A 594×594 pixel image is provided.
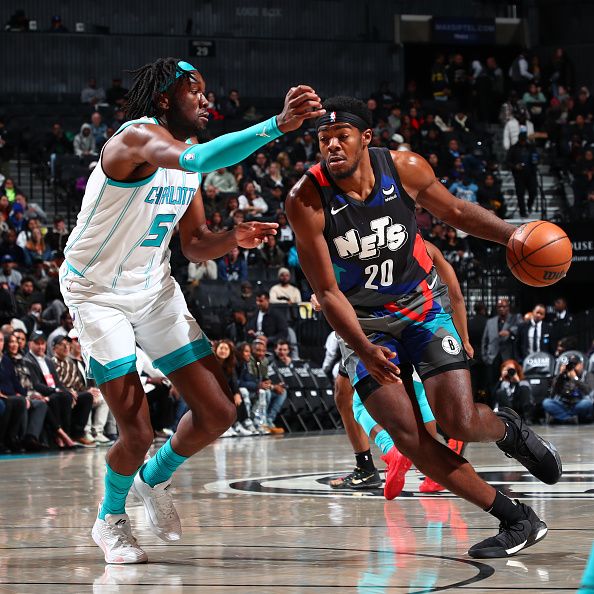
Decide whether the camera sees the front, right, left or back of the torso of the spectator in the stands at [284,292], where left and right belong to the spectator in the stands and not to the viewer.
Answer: front

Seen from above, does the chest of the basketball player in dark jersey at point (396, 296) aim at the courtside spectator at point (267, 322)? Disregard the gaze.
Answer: no

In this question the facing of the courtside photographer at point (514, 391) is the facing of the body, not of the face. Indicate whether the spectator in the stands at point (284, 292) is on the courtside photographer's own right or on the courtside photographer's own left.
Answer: on the courtside photographer's own right

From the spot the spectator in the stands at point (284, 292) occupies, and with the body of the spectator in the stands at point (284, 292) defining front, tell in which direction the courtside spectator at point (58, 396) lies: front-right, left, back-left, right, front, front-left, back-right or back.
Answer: front-right

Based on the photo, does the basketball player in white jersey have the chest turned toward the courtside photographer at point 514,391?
no

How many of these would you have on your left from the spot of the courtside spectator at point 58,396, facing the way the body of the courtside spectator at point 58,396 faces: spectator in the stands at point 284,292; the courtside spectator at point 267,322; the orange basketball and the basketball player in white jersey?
2

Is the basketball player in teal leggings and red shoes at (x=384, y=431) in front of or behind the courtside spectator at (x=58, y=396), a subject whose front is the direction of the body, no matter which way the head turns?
in front

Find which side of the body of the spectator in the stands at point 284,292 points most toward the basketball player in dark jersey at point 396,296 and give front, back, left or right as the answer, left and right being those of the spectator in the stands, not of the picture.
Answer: front

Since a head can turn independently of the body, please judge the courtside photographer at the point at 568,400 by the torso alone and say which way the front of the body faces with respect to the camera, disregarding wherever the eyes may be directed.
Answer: toward the camera

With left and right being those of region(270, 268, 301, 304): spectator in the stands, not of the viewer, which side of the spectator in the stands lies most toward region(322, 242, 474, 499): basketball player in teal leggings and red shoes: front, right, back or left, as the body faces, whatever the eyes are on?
front

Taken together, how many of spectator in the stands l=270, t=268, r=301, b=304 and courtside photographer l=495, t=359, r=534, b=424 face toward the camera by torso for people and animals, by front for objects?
2

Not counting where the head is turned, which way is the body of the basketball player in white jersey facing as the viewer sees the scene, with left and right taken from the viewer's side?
facing the viewer and to the right of the viewer

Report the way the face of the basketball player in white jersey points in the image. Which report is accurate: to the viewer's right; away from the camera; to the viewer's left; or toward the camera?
to the viewer's right

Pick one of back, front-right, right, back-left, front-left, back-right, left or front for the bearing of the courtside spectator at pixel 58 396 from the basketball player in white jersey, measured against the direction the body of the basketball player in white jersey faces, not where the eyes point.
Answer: back-left

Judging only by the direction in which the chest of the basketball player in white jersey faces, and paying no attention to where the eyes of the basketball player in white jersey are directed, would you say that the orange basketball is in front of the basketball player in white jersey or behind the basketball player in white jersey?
in front
